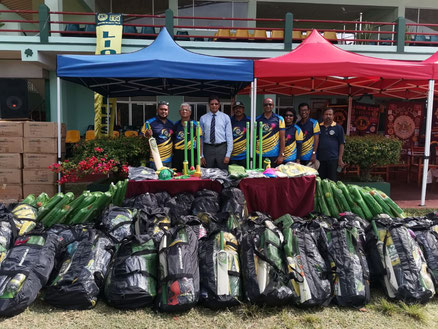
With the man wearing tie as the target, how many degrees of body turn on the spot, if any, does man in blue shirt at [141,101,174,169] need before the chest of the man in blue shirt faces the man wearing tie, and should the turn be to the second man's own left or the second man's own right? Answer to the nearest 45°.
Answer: approximately 90° to the second man's own left

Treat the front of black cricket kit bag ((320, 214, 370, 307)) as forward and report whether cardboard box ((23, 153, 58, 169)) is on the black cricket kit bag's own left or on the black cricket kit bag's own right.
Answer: on the black cricket kit bag's own right

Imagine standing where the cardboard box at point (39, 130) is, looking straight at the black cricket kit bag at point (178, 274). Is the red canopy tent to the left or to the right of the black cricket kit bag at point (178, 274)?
left

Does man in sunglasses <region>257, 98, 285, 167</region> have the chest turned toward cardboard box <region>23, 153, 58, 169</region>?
no

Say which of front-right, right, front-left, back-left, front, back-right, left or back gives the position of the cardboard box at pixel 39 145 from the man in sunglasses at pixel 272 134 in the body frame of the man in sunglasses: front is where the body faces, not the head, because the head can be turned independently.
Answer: right

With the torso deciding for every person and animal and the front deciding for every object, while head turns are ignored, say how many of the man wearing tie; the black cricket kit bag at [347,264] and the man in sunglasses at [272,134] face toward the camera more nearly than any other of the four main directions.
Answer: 3

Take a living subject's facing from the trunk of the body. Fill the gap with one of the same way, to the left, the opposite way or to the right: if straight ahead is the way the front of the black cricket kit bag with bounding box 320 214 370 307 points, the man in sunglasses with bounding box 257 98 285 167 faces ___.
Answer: the same way

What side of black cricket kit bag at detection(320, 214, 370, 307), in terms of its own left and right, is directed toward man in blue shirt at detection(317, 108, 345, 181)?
back

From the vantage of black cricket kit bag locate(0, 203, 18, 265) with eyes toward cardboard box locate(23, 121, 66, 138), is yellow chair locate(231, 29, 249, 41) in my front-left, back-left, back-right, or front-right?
front-right

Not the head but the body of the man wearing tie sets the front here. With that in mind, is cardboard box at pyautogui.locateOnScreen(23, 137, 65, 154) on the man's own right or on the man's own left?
on the man's own right

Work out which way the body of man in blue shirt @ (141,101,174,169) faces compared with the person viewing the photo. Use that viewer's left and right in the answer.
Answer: facing the viewer

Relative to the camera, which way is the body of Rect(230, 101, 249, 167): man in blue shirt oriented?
toward the camera

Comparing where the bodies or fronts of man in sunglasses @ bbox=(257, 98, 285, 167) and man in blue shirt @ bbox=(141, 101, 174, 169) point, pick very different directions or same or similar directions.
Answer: same or similar directions

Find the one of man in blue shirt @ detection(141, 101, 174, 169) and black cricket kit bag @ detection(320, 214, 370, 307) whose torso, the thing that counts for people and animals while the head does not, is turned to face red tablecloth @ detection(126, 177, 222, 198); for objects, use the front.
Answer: the man in blue shirt

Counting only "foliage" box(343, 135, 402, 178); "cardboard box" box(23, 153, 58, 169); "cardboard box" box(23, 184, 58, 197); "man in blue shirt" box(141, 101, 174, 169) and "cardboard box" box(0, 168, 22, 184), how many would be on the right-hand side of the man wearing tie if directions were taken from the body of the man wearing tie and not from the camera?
4

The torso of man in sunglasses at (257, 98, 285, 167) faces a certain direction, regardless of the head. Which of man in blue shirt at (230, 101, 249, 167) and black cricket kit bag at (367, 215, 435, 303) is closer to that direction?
the black cricket kit bag

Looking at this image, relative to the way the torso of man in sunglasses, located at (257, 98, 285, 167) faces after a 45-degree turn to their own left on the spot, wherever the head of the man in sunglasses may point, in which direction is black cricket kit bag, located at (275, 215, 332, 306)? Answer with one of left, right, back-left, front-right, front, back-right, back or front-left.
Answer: front-right

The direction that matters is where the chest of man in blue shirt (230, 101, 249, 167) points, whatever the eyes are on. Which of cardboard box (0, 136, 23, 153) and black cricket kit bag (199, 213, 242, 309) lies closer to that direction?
the black cricket kit bag

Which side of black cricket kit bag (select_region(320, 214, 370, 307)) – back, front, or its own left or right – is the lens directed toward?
front

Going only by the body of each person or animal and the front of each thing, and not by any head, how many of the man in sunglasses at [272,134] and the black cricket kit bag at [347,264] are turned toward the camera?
2

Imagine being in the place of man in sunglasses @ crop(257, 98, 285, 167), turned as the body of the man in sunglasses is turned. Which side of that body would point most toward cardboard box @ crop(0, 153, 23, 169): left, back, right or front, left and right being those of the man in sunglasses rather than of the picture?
right
